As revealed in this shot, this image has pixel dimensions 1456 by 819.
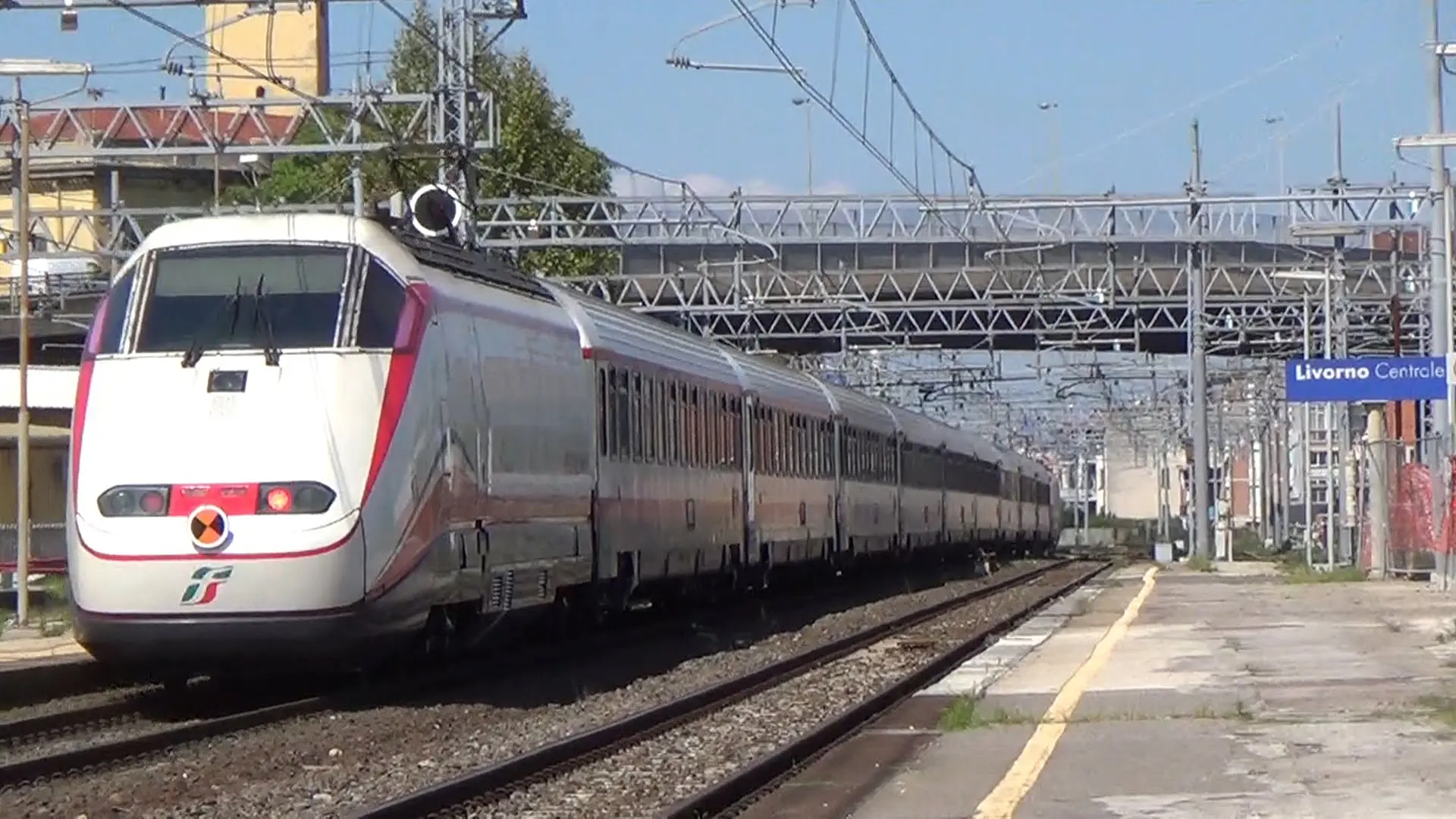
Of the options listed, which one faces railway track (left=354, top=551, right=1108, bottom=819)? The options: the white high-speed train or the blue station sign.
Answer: the blue station sign

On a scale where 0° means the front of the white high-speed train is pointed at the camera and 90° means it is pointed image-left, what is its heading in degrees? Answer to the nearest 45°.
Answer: approximately 45°

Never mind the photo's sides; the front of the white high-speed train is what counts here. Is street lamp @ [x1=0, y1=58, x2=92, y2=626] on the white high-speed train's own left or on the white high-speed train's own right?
on the white high-speed train's own right

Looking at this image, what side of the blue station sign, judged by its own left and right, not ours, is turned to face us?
front

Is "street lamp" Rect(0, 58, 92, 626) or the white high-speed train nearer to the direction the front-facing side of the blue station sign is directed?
the street lamp

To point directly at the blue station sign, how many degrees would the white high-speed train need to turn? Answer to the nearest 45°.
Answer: approximately 180°

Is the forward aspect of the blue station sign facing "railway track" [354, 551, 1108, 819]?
yes

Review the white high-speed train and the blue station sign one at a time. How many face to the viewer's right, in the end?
0

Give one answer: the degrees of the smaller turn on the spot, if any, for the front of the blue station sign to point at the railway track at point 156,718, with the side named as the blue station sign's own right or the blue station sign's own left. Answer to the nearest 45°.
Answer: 0° — it already faces it

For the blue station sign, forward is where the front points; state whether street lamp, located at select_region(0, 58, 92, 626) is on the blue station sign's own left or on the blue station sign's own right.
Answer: on the blue station sign's own right

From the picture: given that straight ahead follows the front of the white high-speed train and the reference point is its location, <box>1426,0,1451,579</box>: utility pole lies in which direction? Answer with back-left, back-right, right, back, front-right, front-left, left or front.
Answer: back
